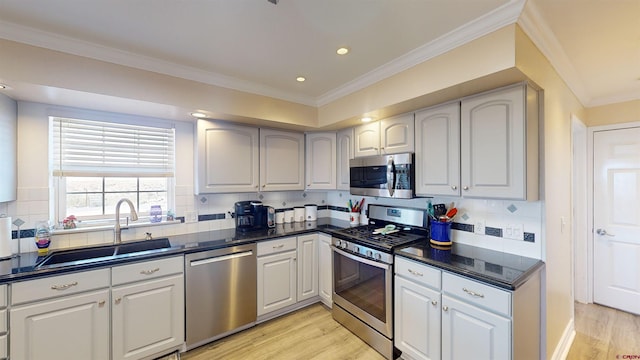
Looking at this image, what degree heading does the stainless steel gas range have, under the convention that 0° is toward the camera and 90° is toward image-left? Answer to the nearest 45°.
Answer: approximately 45°

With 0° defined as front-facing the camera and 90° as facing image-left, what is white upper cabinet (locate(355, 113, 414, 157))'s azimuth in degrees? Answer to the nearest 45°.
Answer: approximately 45°

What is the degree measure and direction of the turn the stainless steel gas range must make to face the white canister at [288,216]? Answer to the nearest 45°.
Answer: approximately 90° to its right

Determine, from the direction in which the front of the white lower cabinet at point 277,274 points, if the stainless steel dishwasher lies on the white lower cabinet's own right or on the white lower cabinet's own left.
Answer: on the white lower cabinet's own right

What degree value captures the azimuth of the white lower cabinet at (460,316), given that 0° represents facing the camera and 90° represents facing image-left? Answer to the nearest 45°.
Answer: approximately 45°
